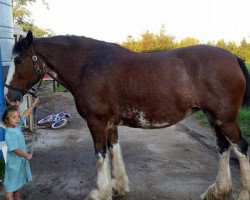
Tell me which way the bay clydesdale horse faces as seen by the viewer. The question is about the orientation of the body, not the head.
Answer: to the viewer's left

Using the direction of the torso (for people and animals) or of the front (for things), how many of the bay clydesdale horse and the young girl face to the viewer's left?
1

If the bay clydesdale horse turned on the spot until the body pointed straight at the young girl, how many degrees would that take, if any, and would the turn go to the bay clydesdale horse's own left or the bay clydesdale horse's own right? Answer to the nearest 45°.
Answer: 0° — it already faces them

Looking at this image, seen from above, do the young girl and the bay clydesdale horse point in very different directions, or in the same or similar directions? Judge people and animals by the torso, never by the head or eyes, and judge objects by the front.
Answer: very different directions

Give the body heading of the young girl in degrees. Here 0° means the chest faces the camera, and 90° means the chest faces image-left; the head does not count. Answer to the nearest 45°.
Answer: approximately 315°

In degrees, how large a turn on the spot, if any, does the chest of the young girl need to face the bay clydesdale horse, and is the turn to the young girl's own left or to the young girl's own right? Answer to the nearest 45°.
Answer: approximately 45° to the young girl's own left
